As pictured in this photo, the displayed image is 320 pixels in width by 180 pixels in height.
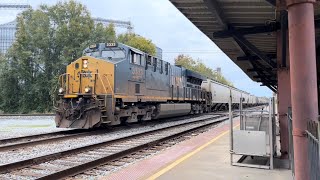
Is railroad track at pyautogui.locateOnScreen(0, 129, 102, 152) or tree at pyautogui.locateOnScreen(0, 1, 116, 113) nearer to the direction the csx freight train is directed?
the railroad track

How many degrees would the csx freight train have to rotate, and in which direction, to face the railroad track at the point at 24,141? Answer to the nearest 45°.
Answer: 0° — it already faces it

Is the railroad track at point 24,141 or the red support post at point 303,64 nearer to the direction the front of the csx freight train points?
the railroad track

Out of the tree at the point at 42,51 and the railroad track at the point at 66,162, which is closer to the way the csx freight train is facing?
the railroad track

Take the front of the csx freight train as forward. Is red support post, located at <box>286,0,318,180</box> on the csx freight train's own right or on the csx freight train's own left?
on the csx freight train's own left

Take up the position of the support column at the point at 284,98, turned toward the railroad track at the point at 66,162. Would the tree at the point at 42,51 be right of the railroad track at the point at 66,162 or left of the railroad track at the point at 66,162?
right

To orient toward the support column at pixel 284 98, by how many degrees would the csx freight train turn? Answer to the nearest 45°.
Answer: approximately 90° to its left

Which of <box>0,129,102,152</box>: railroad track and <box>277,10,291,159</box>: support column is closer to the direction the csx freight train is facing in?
the railroad track

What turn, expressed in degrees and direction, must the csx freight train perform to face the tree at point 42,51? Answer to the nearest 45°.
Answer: approximately 90° to its right

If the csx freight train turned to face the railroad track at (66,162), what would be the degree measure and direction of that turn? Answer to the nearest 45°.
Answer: approximately 45° to its left

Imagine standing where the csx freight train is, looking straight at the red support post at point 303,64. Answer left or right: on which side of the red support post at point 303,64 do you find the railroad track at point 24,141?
right

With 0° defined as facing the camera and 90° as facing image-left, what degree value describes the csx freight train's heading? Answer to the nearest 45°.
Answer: approximately 45°
